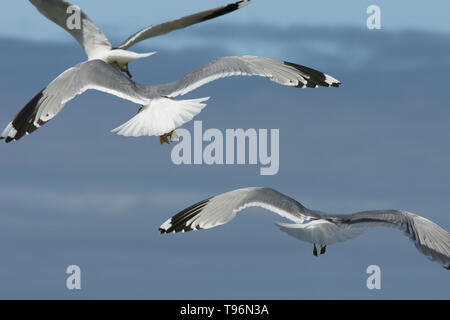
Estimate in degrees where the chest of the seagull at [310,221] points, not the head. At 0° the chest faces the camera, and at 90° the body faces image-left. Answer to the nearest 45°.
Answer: approximately 180°

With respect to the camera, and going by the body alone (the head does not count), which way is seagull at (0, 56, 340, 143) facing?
away from the camera

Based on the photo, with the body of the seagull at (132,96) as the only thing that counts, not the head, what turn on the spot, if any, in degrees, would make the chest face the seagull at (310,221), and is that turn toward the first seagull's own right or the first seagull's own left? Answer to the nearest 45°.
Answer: approximately 90° to the first seagull's own right

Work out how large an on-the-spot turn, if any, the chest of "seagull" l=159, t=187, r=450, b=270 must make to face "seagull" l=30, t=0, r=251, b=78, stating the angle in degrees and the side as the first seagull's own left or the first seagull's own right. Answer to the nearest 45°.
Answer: approximately 90° to the first seagull's own left

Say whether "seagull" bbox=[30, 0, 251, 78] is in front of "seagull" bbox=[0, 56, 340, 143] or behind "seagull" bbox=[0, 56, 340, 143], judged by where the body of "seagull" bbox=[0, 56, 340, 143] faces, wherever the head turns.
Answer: in front

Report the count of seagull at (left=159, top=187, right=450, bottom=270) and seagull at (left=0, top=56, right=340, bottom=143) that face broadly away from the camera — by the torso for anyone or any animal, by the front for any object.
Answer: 2
